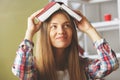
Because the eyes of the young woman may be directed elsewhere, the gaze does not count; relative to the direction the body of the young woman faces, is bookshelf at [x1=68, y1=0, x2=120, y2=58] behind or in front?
behind
